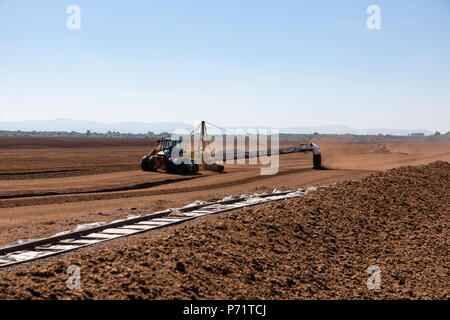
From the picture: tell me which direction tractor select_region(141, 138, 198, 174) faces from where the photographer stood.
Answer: facing the viewer and to the left of the viewer
